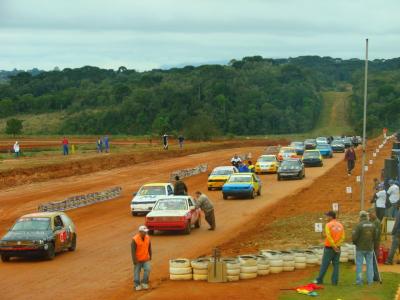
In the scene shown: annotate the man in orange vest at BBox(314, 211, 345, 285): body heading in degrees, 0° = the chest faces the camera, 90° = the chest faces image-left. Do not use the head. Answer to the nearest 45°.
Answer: approximately 135°

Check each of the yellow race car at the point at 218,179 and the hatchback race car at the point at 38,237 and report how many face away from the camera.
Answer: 0

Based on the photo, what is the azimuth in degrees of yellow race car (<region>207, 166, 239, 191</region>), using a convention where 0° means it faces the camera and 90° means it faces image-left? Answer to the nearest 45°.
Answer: approximately 45°

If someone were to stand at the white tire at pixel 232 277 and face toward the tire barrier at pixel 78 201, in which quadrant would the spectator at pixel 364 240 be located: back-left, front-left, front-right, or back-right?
back-right

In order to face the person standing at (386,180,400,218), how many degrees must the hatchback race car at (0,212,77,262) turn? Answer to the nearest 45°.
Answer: approximately 135° to its left

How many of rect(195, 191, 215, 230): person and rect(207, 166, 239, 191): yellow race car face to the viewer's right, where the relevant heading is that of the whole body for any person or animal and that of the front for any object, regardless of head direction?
0

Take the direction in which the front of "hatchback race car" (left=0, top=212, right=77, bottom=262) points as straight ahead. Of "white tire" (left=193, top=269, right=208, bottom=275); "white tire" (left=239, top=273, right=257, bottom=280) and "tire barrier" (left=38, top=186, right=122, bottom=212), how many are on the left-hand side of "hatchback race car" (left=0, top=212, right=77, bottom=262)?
2

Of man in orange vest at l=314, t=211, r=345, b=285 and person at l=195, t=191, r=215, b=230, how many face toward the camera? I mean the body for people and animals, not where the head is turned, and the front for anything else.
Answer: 0

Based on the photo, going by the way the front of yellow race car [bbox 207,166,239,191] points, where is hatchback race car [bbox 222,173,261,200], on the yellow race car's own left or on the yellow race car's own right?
on the yellow race car's own left

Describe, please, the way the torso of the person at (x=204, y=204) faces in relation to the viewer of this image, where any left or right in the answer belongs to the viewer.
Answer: facing to the left of the viewer

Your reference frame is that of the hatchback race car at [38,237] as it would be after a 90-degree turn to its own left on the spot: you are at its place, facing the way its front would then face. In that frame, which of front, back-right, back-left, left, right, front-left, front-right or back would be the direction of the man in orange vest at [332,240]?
front

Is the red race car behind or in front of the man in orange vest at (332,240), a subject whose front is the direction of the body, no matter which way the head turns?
in front

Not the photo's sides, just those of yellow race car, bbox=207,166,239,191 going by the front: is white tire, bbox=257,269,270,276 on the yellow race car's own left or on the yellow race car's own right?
on the yellow race car's own left

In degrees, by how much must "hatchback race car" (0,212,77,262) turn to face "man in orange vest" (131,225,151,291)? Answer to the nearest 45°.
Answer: approximately 90° to its left

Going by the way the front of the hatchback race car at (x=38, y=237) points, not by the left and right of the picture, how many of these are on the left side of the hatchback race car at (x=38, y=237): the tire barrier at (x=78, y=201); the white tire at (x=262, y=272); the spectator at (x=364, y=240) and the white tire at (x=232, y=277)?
3

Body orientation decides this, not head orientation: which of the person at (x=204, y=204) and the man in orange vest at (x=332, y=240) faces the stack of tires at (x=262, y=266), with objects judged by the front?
the man in orange vest
